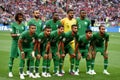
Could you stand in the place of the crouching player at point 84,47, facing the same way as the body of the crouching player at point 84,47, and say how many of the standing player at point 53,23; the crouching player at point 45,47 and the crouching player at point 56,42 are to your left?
0

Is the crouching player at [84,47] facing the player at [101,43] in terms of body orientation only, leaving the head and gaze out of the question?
no

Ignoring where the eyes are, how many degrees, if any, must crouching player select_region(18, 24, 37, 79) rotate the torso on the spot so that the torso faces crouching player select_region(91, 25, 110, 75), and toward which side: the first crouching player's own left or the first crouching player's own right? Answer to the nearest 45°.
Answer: approximately 45° to the first crouching player's own left

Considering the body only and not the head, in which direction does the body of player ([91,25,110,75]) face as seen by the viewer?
toward the camera

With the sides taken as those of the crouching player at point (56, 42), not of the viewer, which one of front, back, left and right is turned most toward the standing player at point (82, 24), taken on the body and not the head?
left

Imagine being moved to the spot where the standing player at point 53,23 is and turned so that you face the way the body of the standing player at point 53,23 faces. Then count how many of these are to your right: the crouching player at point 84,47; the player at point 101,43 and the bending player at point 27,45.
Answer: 1

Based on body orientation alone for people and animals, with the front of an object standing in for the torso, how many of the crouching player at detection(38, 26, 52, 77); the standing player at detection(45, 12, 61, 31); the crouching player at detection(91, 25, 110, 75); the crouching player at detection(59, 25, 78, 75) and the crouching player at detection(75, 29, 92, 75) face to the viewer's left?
0

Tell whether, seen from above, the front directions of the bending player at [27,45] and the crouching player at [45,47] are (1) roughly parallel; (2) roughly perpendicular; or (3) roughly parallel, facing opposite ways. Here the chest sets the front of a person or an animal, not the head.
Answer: roughly parallel

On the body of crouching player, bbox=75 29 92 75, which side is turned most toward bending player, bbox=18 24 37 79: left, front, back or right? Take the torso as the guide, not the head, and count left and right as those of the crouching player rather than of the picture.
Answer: right

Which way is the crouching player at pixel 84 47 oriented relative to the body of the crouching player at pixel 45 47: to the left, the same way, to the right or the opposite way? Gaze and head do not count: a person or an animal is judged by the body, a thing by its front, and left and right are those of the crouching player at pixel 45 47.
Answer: the same way

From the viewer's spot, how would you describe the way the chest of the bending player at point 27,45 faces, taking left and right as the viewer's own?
facing the viewer and to the right of the viewer

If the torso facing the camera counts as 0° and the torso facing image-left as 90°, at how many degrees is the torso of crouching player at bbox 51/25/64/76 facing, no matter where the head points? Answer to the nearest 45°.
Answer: approximately 315°

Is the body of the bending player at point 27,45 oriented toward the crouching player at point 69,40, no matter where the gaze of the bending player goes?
no
